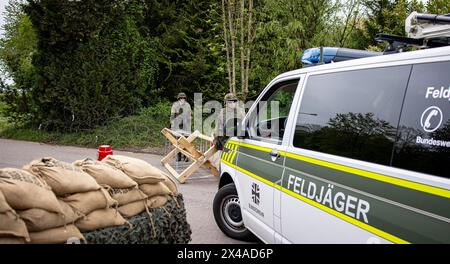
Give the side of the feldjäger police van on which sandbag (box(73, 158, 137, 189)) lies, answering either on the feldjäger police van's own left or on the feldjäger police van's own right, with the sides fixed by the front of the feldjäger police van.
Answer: on the feldjäger police van's own left

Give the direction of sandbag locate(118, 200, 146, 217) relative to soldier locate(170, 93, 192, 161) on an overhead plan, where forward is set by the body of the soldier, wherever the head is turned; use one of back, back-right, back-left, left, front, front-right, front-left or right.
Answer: front

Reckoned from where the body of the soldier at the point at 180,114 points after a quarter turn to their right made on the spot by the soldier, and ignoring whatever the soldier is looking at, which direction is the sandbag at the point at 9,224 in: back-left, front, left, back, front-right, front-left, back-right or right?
left

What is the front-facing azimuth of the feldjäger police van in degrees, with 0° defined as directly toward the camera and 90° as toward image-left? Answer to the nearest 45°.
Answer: approximately 135°

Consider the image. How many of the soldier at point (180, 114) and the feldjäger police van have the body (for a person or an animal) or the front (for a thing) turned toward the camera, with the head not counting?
1

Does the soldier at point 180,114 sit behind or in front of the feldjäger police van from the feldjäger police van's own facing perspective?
in front

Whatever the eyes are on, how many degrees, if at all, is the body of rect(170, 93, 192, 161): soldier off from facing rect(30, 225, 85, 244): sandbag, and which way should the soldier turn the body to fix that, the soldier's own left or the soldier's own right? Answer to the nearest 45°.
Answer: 0° — they already face it

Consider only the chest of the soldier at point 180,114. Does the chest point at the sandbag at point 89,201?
yes

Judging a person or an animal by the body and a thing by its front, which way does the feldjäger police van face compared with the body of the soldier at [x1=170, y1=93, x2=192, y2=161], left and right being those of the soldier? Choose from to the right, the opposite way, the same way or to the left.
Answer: the opposite way

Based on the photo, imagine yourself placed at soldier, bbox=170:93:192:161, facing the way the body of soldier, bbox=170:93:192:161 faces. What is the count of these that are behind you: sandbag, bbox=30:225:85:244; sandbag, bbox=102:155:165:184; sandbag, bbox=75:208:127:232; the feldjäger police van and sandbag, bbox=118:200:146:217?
0

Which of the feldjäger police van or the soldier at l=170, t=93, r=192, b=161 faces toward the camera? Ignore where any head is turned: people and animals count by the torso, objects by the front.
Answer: the soldier

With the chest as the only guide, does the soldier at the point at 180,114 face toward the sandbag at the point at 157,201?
yes

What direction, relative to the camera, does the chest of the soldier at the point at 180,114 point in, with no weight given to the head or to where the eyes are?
toward the camera
